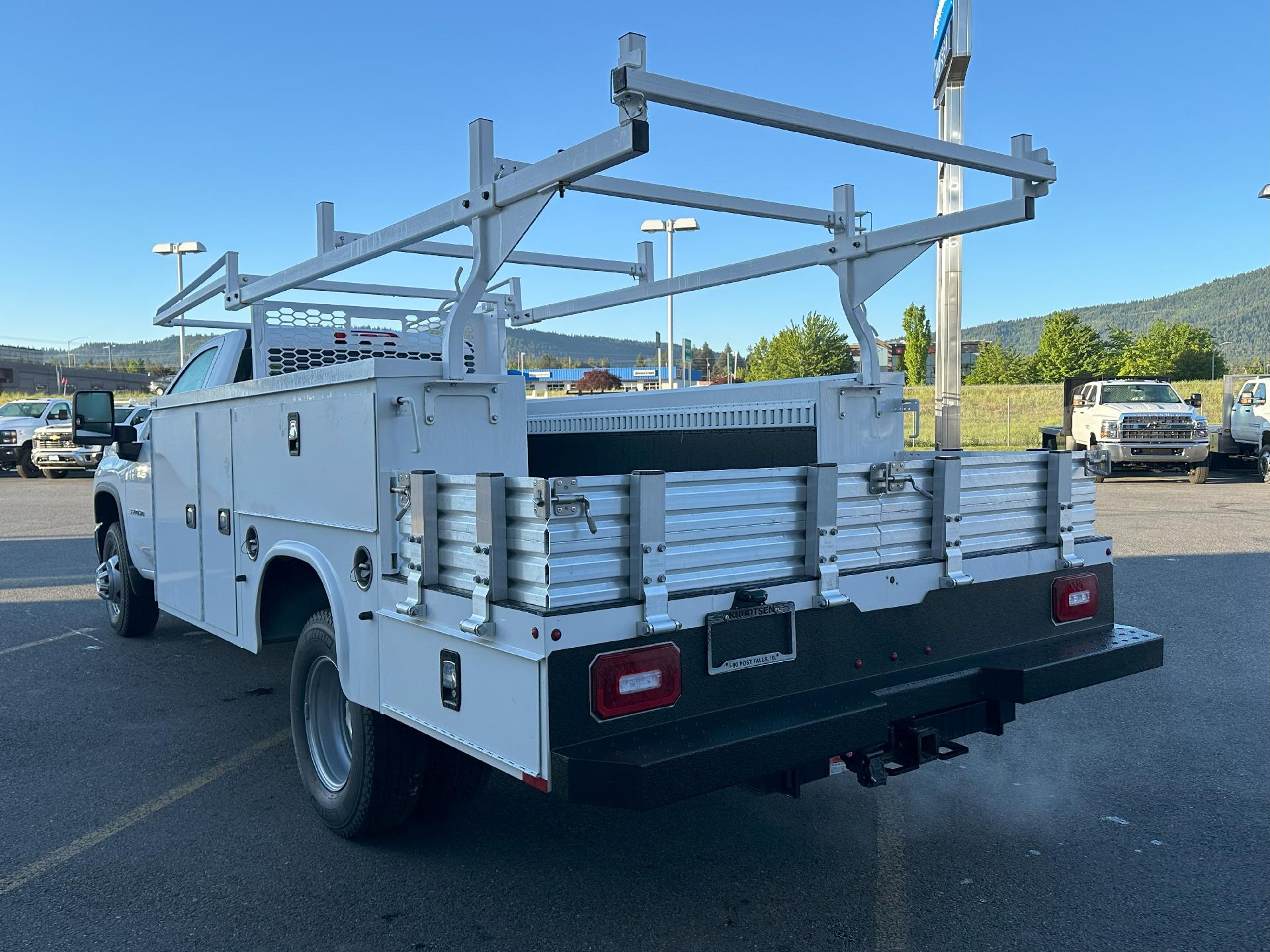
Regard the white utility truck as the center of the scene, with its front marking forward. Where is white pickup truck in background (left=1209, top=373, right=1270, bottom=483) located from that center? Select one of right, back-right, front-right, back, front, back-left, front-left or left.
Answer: right

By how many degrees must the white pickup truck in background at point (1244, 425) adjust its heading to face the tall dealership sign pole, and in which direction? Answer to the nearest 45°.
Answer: approximately 90° to its right

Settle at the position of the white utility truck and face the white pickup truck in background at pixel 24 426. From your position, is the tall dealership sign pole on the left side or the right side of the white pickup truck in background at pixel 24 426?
right

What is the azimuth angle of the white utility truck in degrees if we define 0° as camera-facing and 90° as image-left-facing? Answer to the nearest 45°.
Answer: approximately 135°

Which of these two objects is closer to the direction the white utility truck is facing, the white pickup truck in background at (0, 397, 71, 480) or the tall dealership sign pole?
the white pickup truck in background

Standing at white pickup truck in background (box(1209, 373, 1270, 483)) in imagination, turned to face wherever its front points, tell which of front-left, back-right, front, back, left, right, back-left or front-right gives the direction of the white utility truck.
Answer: front-right

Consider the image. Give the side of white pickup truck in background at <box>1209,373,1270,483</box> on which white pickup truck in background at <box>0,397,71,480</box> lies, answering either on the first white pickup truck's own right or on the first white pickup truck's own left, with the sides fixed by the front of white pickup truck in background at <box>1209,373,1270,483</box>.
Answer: on the first white pickup truck's own right

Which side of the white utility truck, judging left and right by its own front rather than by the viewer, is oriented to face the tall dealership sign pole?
right

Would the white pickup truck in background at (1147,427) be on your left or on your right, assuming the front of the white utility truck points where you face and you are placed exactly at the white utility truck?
on your right

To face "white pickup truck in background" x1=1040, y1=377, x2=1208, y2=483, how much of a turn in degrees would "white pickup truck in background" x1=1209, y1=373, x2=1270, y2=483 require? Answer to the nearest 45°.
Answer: approximately 90° to its right
